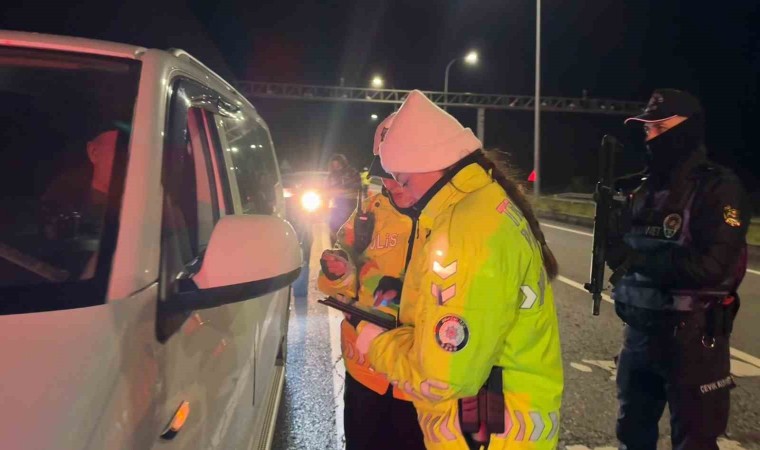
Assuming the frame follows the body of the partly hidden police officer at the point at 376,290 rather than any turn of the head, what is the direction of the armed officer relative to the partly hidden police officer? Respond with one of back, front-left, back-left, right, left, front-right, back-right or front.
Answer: back-left

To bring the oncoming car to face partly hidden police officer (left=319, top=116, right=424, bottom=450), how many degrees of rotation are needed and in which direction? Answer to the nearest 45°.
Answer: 0° — it already faces them

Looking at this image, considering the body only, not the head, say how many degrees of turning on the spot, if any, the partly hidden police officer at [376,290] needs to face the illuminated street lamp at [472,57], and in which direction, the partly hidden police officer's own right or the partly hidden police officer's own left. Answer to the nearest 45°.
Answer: approximately 135° to the partly hidden police officer's own right

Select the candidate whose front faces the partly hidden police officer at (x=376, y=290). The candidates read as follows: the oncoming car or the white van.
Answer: the oncoming car

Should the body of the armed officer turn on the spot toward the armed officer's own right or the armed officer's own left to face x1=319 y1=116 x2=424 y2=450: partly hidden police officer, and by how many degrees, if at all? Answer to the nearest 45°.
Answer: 0° — they already face them

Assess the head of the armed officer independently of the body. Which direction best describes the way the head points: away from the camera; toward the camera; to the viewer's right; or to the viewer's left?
to the viewer's left

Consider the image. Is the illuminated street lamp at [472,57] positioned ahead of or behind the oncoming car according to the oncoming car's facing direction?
behind

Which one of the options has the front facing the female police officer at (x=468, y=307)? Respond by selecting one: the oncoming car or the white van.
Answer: the oncoming car

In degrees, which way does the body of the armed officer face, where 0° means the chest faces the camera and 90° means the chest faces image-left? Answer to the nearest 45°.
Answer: approximately 45°
